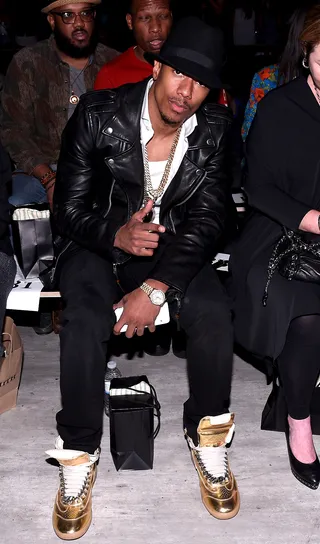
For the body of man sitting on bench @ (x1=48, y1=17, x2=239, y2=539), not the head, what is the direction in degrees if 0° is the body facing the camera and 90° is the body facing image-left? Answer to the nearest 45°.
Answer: approximately 0°

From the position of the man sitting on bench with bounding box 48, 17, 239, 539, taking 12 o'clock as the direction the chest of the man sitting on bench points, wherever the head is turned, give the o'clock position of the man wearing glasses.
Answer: The man wearing glasses is roughly at 5 o'clock from the man sitting on bench.

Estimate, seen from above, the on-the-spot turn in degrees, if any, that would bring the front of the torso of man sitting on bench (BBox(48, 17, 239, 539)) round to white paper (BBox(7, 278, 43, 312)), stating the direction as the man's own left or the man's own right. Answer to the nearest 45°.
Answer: approximately 135° to the man's own right

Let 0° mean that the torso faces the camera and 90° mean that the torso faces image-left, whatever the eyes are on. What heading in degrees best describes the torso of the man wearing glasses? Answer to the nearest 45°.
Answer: approximately 315°

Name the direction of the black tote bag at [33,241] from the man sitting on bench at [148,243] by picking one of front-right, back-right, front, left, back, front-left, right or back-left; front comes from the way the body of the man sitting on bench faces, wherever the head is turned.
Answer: back-right
